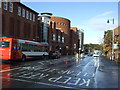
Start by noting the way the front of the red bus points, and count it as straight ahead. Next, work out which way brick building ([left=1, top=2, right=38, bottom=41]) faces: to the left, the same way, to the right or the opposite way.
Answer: to the right

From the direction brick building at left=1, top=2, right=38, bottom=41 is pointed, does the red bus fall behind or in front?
in front

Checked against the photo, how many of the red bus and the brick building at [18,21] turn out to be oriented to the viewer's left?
0

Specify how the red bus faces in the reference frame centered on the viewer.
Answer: facing away from the viewer and to the right of the viewer

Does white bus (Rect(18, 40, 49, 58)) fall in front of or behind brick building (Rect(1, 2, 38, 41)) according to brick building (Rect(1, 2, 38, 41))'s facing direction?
in front

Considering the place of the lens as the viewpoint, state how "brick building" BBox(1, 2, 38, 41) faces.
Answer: facing the viewer and to the right of the viewer
